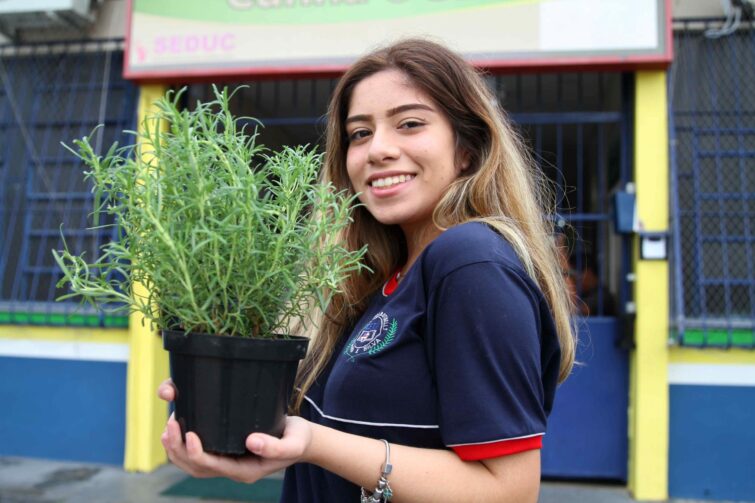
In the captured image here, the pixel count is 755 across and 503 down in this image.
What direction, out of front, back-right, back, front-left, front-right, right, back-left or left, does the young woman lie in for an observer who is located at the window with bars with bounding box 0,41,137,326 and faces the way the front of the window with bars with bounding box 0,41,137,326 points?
front

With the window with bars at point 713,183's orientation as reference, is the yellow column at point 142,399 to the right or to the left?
on its right

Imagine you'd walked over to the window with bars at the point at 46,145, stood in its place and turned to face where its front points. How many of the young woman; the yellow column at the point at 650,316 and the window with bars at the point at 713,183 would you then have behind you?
0

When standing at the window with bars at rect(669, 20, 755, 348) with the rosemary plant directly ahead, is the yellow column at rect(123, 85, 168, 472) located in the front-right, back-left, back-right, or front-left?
front-right

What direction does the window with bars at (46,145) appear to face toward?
toward the camera

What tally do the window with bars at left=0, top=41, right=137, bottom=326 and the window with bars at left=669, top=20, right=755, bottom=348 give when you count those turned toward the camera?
2

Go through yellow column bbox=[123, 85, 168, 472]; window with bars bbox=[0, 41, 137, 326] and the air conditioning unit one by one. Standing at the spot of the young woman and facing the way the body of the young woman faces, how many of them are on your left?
0

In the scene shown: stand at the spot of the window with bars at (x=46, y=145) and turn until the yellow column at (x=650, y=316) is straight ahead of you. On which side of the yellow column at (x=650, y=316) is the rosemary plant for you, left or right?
right

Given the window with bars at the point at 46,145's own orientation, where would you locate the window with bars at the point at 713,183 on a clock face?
the window with bars at the point at 713,183 is roughly at 10 o'clock from the window with bars at the point at 46,145.

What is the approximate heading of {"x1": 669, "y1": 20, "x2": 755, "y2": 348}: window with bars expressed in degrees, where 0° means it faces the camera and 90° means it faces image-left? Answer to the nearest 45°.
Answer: approximately 0°

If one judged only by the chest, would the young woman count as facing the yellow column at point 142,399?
no
